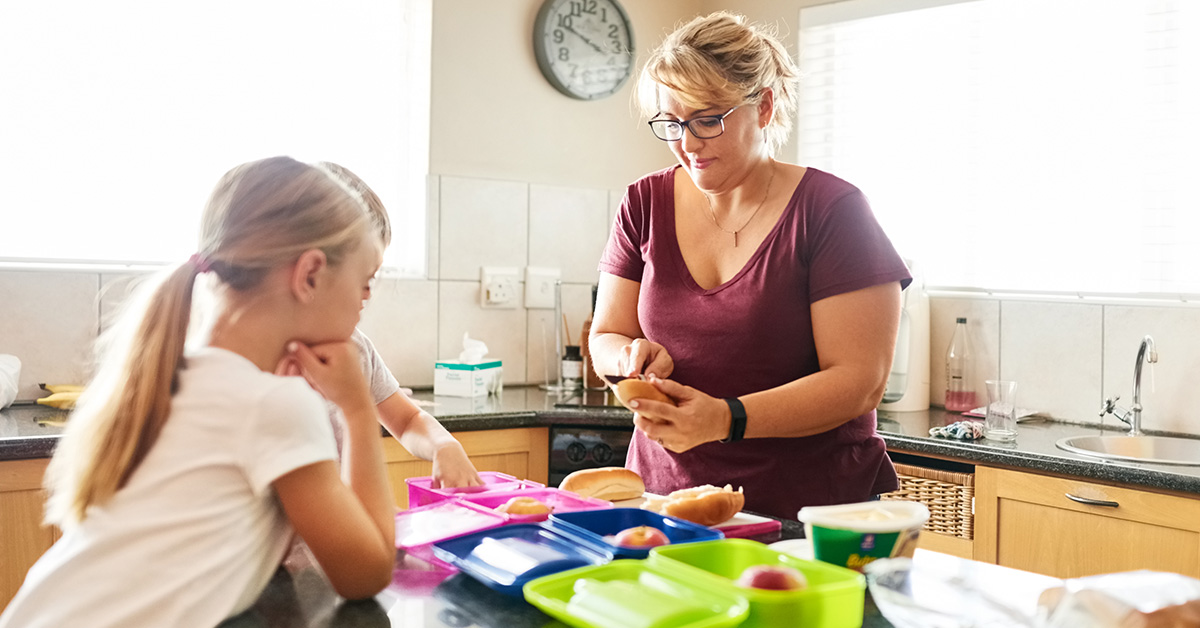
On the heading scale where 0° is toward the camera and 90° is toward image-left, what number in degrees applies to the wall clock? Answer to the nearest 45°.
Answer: approximately 315°

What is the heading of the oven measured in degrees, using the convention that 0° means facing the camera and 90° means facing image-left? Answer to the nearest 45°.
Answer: approximately 0°

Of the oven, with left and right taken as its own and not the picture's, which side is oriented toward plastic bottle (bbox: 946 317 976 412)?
left

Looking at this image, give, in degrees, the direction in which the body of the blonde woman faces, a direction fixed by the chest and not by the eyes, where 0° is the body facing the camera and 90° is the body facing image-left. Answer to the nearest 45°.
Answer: approximately 45°

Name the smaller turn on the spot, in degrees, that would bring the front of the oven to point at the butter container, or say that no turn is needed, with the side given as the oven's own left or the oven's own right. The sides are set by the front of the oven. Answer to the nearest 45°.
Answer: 0° — it already faces it
